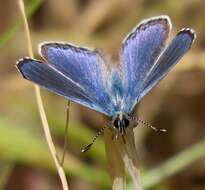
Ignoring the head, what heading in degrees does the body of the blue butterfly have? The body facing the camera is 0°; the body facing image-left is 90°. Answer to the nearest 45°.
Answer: approximately 0°
